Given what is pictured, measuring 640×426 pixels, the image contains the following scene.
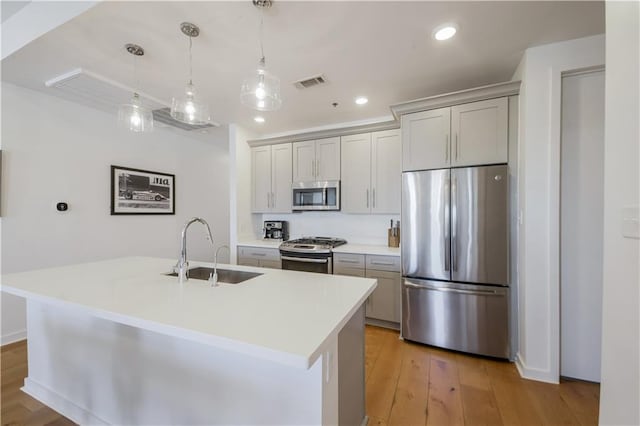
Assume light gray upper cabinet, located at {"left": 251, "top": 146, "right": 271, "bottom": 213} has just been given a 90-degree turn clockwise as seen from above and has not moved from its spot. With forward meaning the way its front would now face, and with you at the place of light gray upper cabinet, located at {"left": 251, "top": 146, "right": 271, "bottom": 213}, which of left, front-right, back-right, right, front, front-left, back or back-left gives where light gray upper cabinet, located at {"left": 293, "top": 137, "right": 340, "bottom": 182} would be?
back

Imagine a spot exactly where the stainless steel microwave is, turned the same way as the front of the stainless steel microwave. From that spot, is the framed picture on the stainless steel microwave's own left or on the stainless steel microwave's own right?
on the stainless steel microwave's own right

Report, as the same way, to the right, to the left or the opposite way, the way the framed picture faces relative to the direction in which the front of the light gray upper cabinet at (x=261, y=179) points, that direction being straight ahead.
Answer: to the left

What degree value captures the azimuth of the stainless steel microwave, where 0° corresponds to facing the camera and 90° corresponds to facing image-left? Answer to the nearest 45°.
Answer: approximately 45°

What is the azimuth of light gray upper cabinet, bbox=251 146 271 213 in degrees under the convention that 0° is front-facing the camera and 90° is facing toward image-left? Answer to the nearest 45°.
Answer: approximately 45°

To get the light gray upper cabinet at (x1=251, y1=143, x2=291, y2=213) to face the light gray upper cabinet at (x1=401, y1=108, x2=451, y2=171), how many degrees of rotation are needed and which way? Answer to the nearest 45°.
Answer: approximately 90° to its left

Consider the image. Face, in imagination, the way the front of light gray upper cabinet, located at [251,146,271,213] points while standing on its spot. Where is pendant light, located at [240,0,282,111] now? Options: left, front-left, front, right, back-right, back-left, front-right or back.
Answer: front-left

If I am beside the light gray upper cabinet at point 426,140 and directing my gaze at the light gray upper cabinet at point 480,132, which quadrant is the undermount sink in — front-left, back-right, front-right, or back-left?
back-right

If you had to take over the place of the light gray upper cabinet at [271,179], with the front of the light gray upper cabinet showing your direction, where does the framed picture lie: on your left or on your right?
on your right

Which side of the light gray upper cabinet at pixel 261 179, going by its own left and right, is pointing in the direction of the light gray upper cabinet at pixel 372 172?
left
